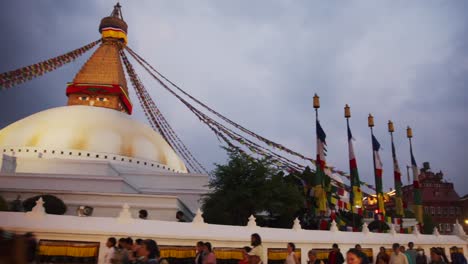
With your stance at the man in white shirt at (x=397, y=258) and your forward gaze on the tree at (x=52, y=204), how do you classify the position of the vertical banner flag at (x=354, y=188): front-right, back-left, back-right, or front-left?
front-right

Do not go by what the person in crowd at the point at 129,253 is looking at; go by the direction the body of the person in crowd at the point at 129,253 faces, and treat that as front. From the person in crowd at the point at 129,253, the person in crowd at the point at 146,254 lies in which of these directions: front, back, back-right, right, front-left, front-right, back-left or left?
left

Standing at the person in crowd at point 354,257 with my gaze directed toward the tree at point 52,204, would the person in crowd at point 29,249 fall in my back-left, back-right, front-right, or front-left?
front-left

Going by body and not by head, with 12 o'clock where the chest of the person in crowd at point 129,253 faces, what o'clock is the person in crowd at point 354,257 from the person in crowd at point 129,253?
the person in crowd at point 354,257 is roughly at 8 o'clock from the person in crowd at point 129,253.

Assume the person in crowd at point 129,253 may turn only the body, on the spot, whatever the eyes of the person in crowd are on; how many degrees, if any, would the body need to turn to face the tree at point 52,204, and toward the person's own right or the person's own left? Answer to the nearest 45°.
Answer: approximately 90° to the person's own right

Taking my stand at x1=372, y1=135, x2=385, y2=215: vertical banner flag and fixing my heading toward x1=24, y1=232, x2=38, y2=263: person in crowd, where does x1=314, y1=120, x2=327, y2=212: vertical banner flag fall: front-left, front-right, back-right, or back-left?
front-right

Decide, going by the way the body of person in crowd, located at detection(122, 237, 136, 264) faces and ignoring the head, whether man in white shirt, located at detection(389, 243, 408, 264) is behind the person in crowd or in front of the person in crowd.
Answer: behind

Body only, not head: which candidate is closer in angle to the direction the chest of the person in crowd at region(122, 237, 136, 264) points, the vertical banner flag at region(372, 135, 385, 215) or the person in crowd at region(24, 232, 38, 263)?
the person in crowd
